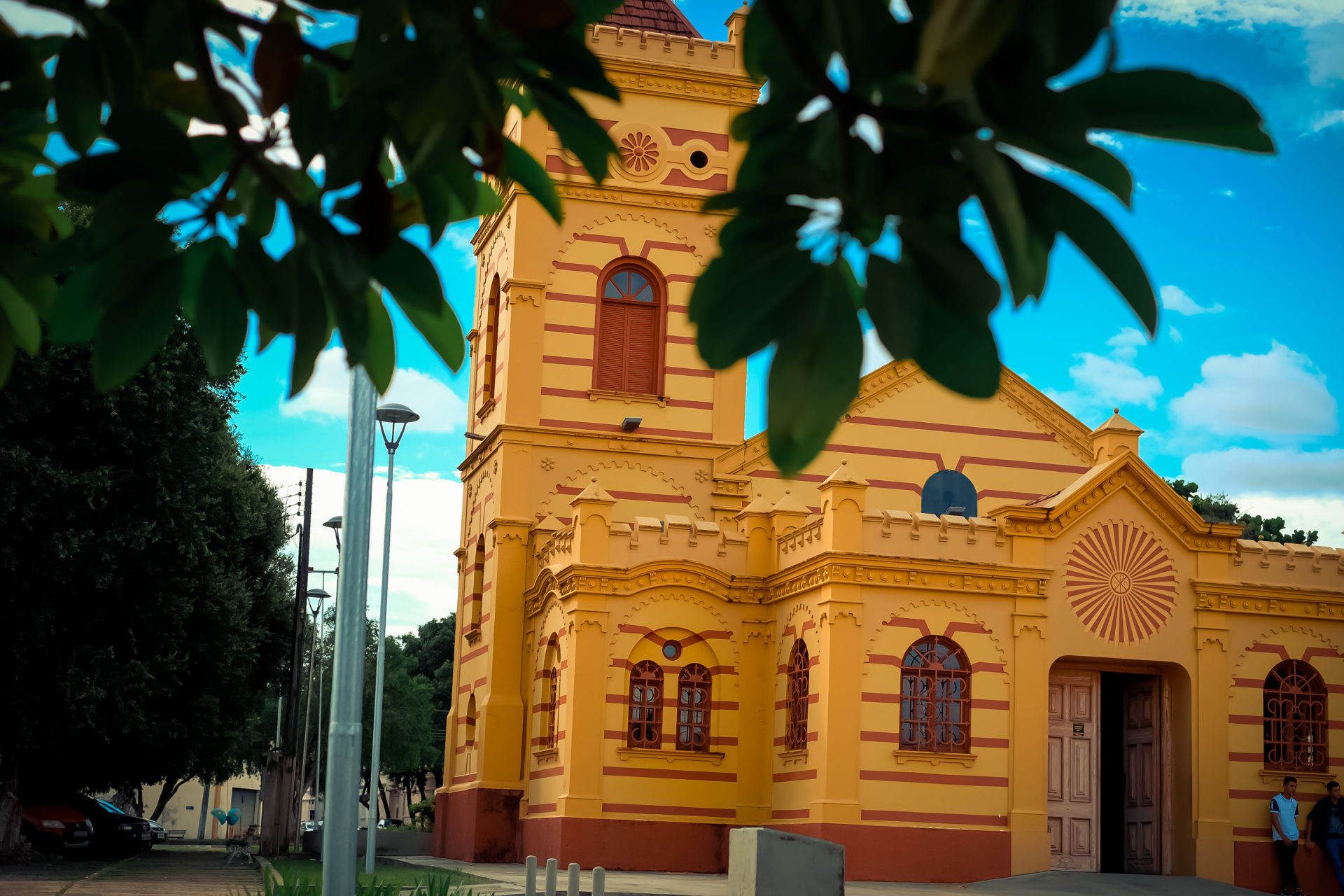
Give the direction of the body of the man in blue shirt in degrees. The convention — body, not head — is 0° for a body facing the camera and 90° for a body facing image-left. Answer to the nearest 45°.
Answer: approximately 315°

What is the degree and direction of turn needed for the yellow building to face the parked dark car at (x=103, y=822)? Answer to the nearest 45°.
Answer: approximately 135° to its right

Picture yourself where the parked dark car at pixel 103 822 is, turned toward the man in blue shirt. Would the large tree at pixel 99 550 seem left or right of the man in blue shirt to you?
right

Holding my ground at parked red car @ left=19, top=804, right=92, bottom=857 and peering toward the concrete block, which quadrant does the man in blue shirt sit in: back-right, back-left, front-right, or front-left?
front-left

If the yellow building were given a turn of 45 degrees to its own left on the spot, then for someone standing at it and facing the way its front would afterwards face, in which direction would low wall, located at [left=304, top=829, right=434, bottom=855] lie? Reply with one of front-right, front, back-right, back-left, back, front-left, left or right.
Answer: back

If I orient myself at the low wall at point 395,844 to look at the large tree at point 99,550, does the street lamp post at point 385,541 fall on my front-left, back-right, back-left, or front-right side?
front-left

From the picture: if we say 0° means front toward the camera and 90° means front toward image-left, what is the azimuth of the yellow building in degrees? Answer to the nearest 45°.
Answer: approximately 0°

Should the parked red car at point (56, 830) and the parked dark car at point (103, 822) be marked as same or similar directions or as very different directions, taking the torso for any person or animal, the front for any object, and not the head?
same or similar directions

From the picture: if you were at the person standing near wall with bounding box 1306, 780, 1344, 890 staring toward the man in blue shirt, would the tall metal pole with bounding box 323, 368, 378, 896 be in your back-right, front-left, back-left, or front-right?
front-left
